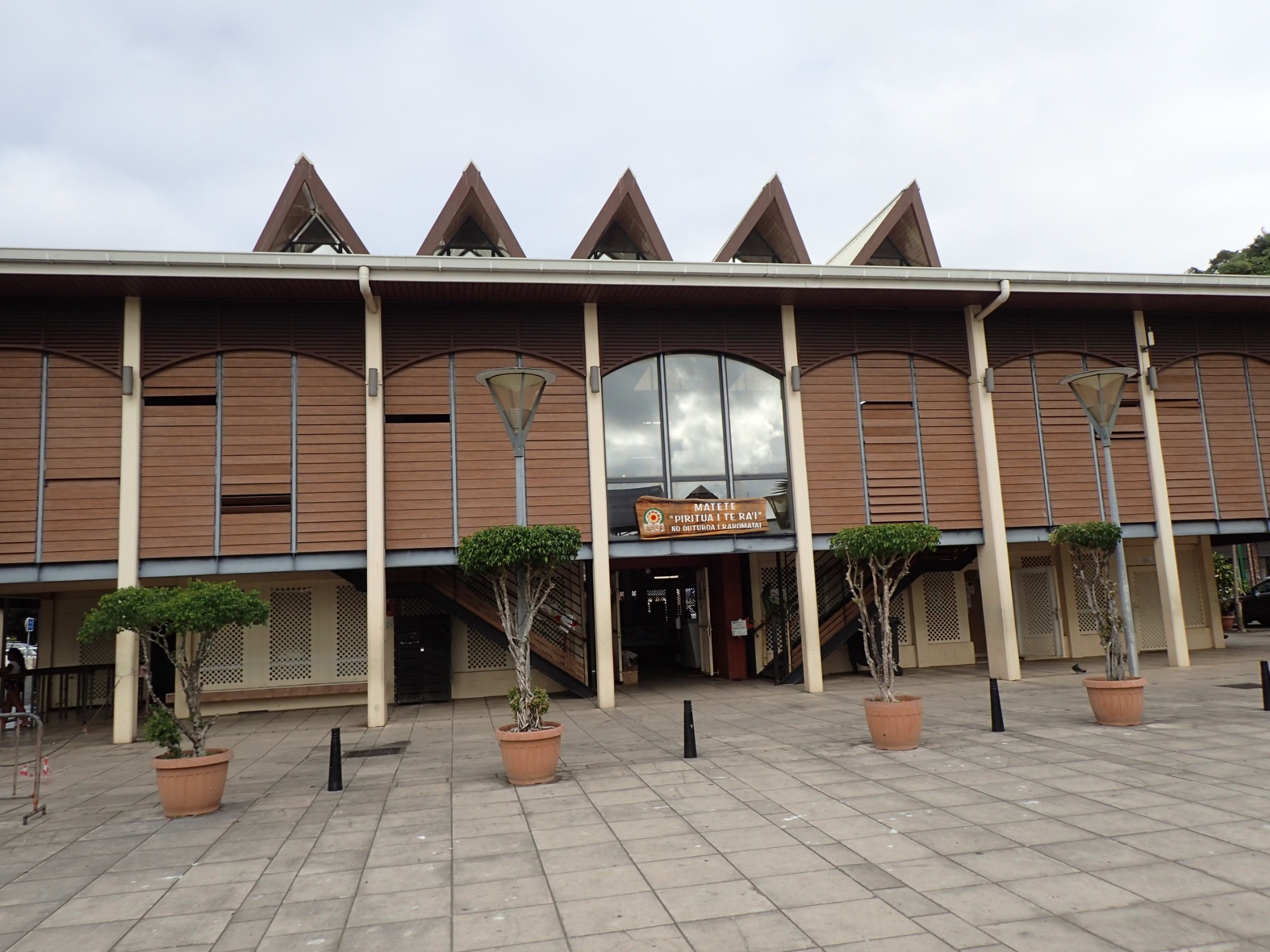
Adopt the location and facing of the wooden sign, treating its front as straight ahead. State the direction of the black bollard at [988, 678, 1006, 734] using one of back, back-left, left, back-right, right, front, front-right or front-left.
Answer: front-left

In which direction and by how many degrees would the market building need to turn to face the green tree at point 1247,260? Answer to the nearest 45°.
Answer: approximately 135° to its left

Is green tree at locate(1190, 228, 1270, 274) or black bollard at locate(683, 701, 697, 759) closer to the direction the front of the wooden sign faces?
the black bollard

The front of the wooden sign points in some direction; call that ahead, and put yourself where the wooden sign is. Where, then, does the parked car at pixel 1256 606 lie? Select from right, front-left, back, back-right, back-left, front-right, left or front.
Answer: back-left

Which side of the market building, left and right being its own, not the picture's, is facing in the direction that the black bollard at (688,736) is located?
front

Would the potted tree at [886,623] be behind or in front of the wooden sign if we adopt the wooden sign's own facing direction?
in front

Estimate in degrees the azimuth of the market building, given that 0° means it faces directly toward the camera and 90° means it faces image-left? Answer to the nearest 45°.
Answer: approximately 0°

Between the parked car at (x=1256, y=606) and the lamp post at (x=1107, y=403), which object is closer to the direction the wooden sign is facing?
the lamp post

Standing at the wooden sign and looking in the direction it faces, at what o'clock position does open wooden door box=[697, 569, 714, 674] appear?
The open wooden door is roughly at 6 o'clock from the wooden sign.

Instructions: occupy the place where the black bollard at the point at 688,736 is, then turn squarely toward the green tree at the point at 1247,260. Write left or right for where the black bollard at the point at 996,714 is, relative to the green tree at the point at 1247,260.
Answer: right

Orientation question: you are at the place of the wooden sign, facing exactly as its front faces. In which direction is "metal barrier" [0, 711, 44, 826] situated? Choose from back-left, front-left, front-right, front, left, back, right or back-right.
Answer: front-right

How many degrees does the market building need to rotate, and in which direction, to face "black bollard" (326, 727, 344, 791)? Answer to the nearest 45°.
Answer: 0° — it already faces it
